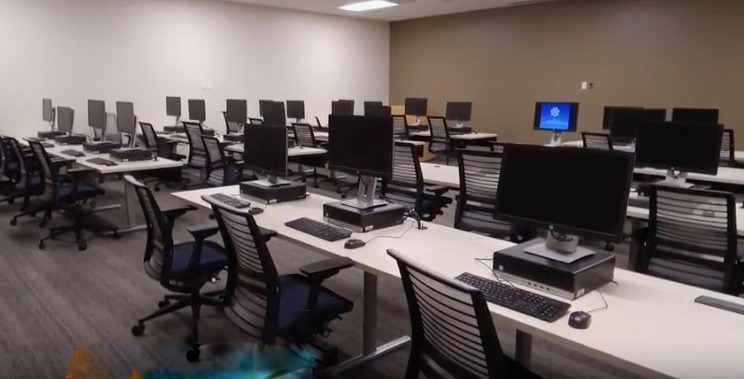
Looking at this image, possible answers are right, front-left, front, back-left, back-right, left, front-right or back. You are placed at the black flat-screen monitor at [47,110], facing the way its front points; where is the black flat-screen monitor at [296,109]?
back-left

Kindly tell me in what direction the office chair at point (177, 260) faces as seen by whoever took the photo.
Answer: facing away from the viewer and to the right of the viewer

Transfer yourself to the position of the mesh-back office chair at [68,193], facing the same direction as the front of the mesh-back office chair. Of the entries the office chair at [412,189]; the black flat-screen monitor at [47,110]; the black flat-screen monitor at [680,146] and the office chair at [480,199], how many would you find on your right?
3

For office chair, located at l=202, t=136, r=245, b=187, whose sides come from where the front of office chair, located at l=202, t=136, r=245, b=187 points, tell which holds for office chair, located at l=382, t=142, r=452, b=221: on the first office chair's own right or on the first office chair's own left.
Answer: on the first office chair's own right

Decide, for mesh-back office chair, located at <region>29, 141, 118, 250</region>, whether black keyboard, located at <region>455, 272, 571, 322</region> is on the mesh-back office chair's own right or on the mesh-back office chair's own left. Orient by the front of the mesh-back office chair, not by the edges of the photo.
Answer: on the mesh-back office chair's own right

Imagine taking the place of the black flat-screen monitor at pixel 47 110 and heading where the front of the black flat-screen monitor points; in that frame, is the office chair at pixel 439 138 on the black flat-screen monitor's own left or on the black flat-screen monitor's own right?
on the black flat-screen monitor's own left
